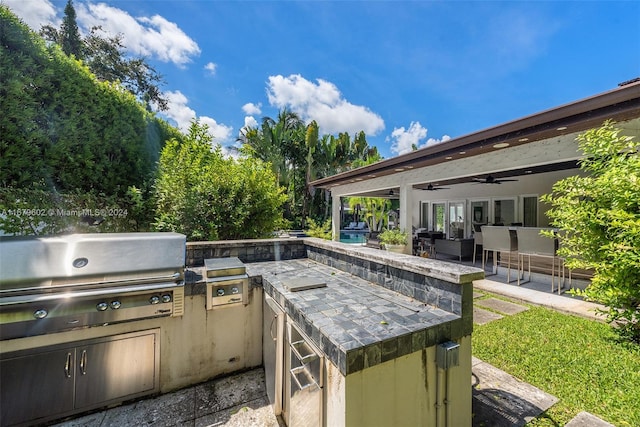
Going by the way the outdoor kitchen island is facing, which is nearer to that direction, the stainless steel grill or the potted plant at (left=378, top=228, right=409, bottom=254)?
the stainless steel grill

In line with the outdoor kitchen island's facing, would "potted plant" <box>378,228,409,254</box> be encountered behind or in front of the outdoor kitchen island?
behind

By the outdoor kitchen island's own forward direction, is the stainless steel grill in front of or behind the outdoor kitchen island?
in front

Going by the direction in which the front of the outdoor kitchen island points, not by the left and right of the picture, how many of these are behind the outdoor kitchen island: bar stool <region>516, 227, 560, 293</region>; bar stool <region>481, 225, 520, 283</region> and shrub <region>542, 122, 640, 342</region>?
3

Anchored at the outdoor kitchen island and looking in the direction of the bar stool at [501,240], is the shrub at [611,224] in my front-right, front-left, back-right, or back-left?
front-right

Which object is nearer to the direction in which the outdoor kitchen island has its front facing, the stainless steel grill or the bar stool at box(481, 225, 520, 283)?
the stainless steel grill

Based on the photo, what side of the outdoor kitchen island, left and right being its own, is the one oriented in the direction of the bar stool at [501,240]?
back

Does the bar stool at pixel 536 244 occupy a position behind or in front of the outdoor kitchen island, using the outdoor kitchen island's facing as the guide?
behind

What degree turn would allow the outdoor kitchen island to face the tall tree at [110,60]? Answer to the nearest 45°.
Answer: approximately 90° to its right

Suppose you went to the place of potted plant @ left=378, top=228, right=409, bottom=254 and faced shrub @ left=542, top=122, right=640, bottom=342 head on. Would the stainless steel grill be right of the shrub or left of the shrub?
right

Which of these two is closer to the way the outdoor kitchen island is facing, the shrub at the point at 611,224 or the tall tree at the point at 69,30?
the tall tree

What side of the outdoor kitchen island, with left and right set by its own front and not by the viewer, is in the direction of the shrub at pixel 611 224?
back

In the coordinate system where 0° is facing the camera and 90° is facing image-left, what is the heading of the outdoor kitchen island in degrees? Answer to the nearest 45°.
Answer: approximately 45°

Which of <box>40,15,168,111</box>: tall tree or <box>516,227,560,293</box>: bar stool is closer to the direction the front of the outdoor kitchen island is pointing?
the tall tree

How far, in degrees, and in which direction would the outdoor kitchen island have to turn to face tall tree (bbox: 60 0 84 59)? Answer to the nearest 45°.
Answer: approximately 90° to its right
